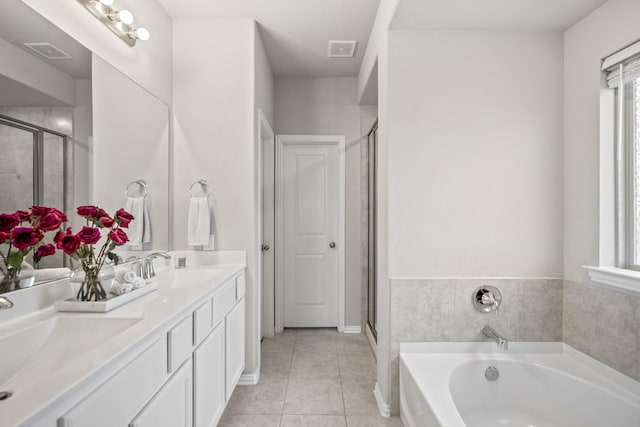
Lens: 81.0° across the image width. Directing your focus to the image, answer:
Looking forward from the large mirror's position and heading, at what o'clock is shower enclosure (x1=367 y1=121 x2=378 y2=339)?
The shower enclosure is roughly at 10 o'clock from the large mirror.

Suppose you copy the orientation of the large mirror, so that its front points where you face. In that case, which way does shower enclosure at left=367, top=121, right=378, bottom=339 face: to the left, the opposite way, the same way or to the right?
the opposite way

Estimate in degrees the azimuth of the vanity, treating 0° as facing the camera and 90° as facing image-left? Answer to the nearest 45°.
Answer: approximately 315°

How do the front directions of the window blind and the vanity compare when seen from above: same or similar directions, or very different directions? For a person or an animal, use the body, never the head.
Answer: very different directions

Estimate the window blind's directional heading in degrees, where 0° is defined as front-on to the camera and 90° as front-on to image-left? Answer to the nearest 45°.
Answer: approximately 45°

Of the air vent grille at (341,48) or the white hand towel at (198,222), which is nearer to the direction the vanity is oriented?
the air vent grille

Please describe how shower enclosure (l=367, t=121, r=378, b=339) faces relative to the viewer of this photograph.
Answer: facing to the left of the viewer

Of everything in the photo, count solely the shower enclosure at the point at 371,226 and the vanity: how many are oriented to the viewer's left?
1

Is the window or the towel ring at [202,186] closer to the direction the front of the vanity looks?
the window

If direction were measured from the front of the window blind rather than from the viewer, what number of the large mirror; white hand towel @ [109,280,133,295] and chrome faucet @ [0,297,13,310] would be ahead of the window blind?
3

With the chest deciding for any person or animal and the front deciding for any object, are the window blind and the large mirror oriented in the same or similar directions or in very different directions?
very different directions
